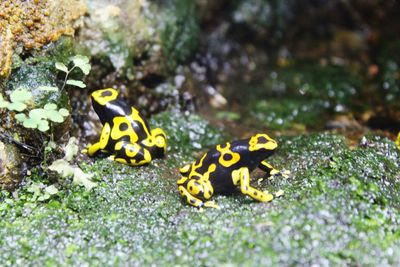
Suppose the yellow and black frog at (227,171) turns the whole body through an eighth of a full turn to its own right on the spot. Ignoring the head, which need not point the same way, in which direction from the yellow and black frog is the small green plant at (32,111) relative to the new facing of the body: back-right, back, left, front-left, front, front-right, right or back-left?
back-right

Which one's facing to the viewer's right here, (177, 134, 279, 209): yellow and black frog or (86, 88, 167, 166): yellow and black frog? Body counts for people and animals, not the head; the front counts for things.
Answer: (177, 134, 279, 209): yellow and black frog

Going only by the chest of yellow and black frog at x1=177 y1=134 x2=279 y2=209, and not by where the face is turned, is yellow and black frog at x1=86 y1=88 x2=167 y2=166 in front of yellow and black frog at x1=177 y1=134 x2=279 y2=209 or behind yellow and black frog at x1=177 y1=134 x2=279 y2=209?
behind

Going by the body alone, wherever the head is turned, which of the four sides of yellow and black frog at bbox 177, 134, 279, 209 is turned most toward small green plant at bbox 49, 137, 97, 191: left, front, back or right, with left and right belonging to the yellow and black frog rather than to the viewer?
back

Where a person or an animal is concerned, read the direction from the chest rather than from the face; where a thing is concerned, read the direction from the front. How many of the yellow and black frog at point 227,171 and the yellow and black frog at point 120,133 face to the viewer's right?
1

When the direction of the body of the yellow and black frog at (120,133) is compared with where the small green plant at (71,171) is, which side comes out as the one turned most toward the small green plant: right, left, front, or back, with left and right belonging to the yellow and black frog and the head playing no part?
left

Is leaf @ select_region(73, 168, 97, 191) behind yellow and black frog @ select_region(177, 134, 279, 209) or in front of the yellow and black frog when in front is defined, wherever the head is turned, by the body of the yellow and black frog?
behind

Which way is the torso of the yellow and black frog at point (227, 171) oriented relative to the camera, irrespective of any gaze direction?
to the viewer's right

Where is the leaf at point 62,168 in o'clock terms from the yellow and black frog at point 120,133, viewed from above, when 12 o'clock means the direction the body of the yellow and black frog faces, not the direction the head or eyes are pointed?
The leaf is roughly at 9 o'clock from the yellow and black frog.

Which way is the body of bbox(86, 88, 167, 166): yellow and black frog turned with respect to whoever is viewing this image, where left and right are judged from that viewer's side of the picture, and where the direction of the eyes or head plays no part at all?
facing away from the viewer and to the left of the viewer

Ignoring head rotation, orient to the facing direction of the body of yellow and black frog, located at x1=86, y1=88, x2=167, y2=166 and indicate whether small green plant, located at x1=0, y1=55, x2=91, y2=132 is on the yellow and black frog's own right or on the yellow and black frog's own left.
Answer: on the yellow and black frog's own left

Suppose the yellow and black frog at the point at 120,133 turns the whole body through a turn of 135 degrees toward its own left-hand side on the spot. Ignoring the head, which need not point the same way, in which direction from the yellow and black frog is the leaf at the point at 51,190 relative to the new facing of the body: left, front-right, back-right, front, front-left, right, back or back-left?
front-right
